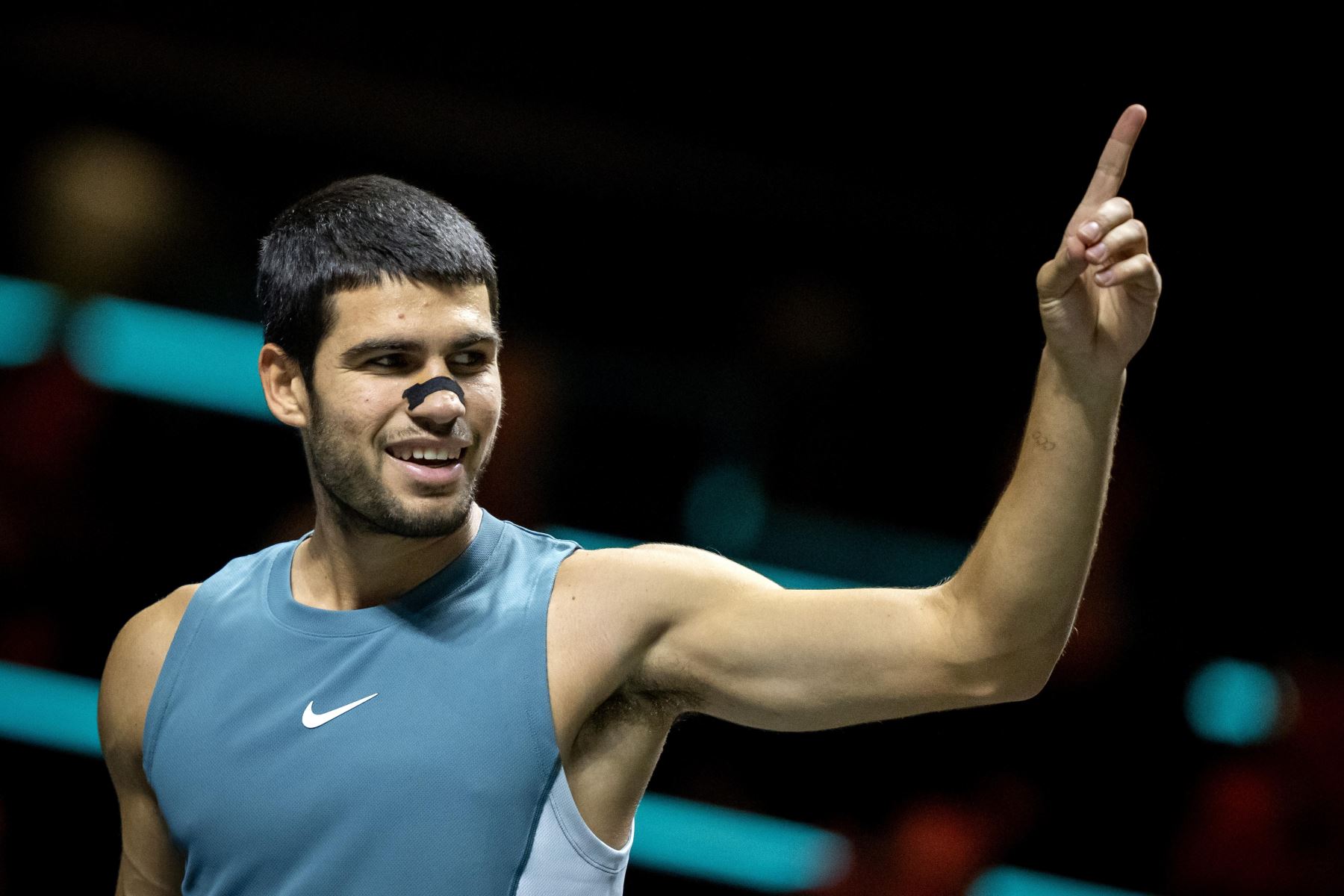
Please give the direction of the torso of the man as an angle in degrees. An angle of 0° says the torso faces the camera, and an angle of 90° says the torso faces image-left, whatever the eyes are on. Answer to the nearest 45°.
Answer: approximately 0°
